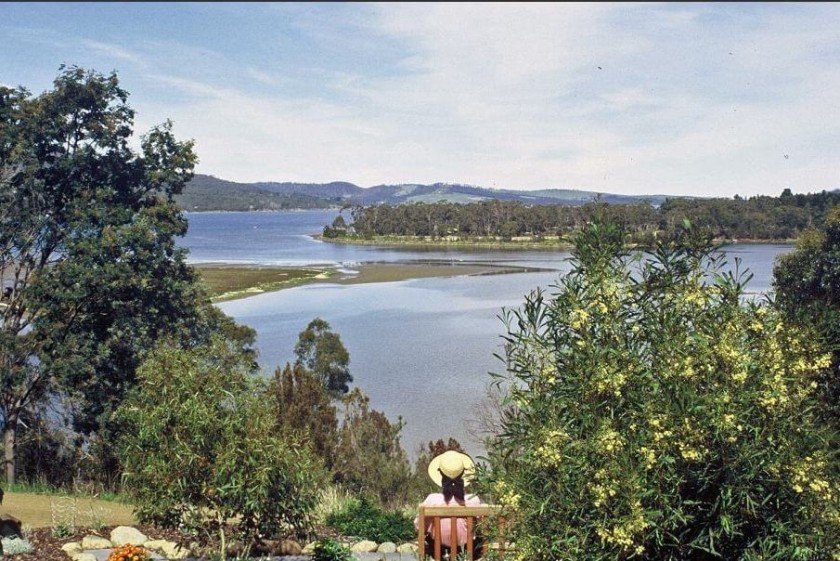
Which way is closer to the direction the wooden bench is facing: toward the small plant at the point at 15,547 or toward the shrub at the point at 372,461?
the shrub

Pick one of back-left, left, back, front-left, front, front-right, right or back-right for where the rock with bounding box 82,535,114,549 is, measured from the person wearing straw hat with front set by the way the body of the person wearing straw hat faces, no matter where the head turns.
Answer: left

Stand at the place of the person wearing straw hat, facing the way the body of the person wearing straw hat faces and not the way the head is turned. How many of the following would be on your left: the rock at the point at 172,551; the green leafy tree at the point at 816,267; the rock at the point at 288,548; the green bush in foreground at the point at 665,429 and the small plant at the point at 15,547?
3

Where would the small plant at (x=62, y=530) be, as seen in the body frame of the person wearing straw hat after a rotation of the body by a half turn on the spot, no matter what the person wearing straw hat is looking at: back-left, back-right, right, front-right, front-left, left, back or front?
right

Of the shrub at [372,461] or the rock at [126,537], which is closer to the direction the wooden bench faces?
the shrub

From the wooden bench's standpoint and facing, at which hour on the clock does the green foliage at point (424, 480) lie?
The green foliage is roughly at 12 o'clock from the wooden bench.

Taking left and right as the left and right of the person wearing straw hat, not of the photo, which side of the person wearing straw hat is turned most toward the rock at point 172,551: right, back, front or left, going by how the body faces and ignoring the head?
left

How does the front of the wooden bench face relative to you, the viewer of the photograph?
facing away from the viewer

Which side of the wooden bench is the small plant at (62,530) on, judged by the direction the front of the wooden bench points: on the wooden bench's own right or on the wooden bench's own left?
on the wooden bench's own left

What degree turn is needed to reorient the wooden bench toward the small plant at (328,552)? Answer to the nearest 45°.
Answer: approximately 90° to its left

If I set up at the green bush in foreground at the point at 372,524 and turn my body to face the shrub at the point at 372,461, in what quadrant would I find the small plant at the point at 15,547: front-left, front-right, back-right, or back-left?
back-left

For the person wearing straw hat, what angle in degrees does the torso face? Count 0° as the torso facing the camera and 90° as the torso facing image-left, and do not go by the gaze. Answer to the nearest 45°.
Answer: approximately 180°

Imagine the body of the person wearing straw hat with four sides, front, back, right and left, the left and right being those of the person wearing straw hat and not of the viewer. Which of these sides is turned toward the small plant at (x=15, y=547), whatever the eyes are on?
left

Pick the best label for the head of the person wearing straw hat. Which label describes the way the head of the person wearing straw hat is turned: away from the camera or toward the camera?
away from the camera

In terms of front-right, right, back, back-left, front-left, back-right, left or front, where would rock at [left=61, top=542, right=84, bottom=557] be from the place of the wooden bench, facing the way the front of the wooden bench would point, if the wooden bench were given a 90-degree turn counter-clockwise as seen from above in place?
front

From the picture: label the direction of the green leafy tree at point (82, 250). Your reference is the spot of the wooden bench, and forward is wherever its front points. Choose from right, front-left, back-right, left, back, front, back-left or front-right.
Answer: front-left

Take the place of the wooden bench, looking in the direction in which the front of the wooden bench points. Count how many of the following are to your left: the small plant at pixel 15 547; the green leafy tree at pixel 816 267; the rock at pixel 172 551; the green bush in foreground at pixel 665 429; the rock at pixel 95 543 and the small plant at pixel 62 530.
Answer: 4

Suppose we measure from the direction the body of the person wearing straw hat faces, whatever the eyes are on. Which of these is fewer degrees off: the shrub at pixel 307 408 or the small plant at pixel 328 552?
the shrub

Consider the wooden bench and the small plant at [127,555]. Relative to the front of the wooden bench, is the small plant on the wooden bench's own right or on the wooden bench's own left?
on the wooden bench's own left
